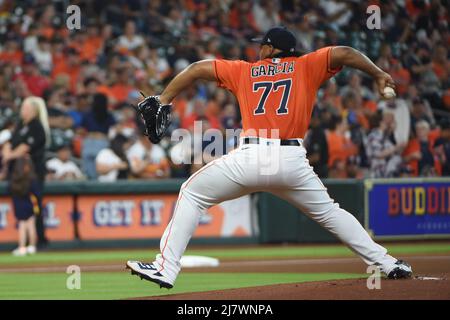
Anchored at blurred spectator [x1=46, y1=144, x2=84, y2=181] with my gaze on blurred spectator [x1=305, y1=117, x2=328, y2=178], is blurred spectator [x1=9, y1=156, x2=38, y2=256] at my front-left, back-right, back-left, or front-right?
back-right

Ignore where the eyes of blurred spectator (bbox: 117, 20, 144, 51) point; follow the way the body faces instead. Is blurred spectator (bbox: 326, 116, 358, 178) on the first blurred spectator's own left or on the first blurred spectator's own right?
on the first blurred spectator's own left

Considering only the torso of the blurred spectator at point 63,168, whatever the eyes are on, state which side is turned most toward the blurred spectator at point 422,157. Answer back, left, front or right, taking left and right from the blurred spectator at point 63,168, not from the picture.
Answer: left

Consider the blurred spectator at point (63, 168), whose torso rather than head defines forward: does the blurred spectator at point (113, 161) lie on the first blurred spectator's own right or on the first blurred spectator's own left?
on the first blurred spectator's own left

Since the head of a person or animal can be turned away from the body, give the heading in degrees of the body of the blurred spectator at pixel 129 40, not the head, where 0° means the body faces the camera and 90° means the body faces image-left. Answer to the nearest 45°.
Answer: approximately 0°
